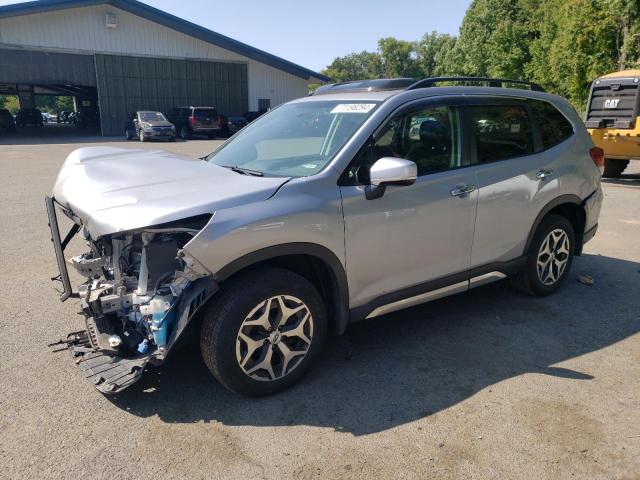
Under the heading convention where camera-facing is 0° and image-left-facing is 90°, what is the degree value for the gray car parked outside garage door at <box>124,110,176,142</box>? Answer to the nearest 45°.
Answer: approximately 315°

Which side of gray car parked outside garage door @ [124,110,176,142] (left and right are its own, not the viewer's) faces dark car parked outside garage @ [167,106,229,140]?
left

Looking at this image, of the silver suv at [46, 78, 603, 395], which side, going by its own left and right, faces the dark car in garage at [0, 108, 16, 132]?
right

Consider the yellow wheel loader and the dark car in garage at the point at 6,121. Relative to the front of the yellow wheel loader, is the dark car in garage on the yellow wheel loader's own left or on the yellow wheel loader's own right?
on the yellow wheel loader's own left

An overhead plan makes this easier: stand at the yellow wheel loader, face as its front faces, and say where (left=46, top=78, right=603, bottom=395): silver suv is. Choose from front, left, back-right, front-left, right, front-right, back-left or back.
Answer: back

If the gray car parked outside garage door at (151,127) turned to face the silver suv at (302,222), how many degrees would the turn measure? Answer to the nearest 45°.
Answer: approximately 45° to its right

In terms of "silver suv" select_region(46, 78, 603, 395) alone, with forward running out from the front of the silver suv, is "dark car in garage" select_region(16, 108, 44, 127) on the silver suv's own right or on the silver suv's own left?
on the silver suv's own right

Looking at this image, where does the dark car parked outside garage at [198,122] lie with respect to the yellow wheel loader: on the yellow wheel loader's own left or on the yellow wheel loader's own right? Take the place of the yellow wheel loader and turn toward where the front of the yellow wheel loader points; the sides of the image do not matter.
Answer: on the yellow wheel loader's own left

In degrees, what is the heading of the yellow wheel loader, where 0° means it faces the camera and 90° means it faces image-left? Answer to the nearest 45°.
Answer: approximately 180°

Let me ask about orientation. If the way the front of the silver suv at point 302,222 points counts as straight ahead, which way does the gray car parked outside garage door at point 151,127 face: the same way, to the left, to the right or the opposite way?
to the left
